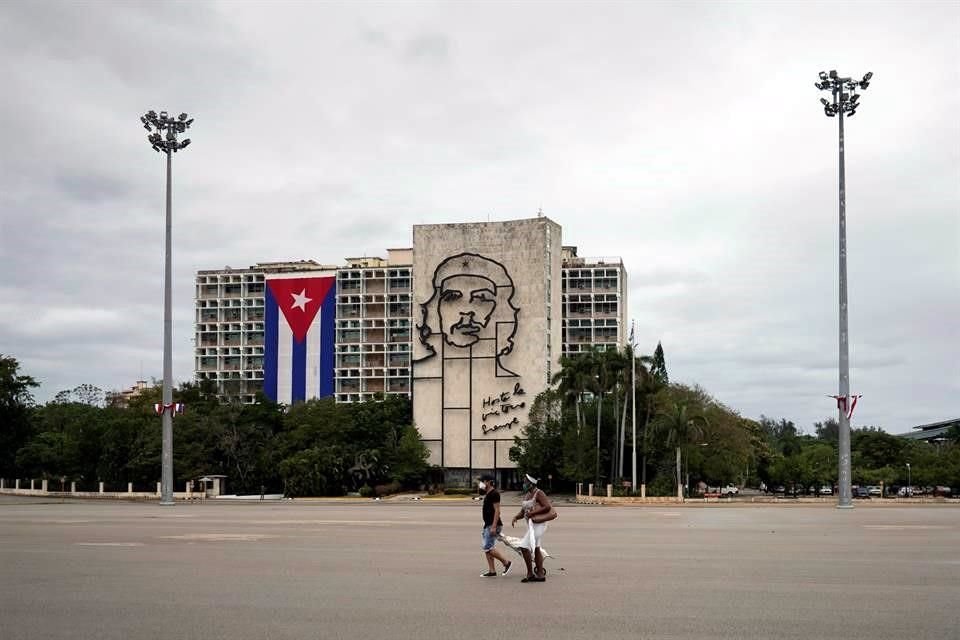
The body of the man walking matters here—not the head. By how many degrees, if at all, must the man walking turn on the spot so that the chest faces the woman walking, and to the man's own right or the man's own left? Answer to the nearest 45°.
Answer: approximately 135° to the man's own left

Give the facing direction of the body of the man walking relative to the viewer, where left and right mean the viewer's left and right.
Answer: facing to the left of the viewer

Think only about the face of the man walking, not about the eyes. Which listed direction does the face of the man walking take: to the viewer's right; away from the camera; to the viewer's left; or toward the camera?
to the viewer's left

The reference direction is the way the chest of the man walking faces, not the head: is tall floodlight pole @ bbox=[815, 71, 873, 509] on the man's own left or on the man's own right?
on the man's own right
